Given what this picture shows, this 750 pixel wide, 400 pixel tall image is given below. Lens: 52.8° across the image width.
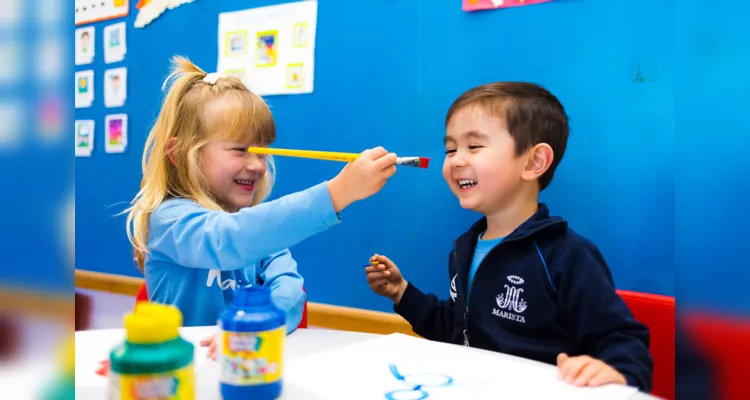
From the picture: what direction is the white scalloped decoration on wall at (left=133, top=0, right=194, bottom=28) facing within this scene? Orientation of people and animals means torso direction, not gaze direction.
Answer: toward the camera

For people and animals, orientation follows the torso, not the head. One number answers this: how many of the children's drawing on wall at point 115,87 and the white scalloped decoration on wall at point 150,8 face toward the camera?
2

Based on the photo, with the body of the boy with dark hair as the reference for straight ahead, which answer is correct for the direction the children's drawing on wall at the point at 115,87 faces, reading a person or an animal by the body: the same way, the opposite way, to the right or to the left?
to the left

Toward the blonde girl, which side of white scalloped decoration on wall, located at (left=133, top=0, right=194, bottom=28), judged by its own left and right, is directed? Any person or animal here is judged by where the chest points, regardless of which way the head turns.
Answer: front

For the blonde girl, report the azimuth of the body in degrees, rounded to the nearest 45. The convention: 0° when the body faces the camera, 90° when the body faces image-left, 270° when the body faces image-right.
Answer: approximately 315°

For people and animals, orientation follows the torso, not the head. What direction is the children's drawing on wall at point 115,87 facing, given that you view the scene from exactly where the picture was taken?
facing the viewer

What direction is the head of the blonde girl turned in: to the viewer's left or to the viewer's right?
to the viewer's right

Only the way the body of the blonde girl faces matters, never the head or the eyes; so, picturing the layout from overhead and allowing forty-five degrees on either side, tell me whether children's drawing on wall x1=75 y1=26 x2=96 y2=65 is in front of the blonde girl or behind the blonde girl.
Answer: behind
